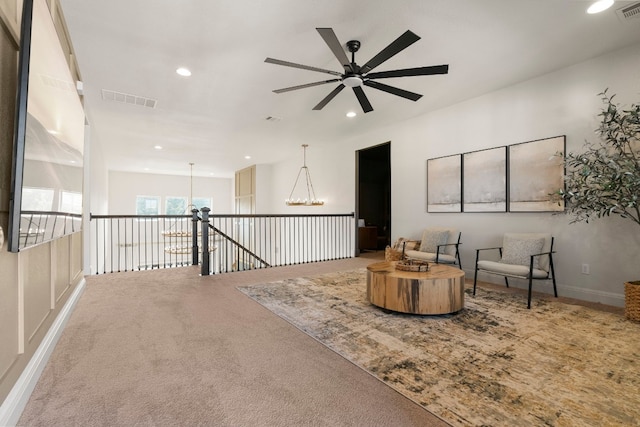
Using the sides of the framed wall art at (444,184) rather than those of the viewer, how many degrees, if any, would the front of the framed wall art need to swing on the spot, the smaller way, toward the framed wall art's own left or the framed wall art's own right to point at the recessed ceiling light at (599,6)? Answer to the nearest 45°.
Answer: approximately 90° to the framed wall art's own left

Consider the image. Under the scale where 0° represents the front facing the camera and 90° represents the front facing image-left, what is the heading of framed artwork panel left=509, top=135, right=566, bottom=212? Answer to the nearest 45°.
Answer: approximately 45°

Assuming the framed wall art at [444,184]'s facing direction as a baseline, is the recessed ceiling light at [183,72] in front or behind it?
in front

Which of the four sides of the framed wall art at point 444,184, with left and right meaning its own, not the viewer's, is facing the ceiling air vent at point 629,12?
left

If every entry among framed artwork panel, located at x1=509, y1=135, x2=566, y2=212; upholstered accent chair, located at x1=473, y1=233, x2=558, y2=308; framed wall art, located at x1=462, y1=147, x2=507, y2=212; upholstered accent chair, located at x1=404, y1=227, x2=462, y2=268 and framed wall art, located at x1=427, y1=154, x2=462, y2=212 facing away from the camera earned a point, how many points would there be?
0

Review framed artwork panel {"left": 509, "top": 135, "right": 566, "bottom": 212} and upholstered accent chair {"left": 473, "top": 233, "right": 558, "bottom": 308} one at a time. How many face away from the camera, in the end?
0

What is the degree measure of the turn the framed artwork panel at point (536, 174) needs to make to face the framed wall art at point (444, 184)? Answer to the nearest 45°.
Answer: approximately 45° to its right

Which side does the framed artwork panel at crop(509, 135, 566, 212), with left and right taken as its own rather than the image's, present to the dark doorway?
right

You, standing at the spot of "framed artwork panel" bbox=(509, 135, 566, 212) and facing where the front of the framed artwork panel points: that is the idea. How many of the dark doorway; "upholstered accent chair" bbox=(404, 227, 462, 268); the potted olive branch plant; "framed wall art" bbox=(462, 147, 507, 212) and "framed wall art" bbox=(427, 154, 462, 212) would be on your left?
1

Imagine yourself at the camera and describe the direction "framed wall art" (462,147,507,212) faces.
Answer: facing the viewer and to the left of the viewer

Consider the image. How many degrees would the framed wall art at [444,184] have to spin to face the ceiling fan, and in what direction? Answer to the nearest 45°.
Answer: approximately 45° to its left

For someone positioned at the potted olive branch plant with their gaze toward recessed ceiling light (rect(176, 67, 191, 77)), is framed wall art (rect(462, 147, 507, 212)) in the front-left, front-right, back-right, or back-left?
front-right

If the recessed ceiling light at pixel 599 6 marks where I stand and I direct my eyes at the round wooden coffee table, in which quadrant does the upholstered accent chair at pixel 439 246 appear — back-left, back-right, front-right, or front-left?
front-right

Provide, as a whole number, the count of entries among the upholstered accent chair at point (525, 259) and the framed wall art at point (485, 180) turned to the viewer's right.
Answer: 0
